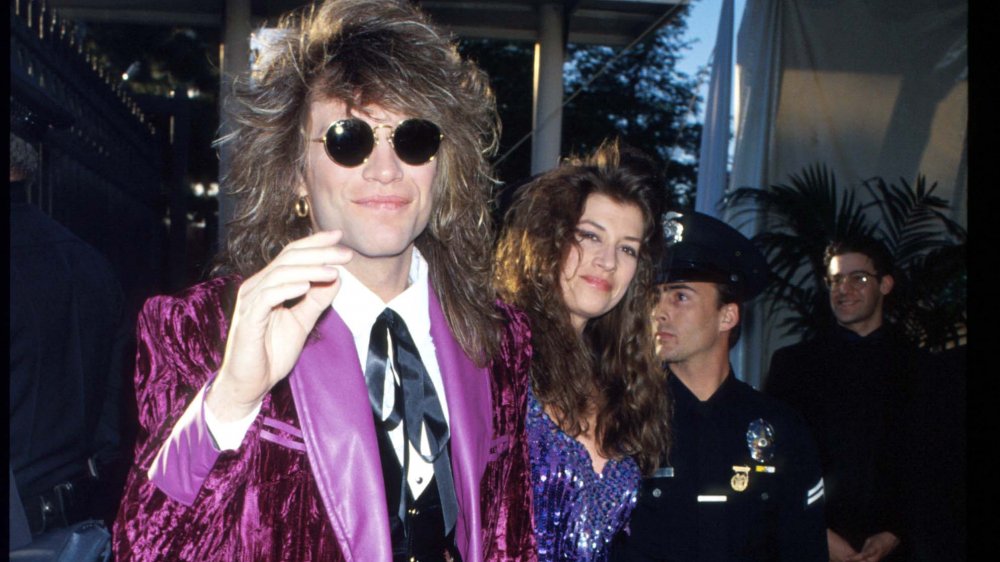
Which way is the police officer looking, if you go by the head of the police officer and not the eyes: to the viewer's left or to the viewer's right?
to the viewer's left

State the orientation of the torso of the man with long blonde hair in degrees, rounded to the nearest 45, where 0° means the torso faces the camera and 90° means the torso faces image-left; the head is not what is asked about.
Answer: approximately 315°

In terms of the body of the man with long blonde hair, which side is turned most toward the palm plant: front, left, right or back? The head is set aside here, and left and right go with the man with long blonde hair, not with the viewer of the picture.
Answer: left

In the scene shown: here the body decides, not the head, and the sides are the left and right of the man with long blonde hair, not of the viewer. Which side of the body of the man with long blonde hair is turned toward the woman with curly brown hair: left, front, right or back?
left

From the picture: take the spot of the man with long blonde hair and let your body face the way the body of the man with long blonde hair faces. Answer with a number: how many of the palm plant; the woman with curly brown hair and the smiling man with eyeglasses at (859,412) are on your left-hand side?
3

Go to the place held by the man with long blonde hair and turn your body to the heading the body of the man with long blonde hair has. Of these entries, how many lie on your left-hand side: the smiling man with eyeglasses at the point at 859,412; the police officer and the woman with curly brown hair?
3
